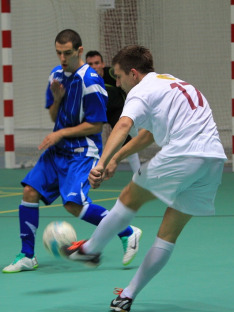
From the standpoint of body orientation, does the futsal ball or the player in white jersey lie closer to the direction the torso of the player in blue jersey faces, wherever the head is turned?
the futsal ball

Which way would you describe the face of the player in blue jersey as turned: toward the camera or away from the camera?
toward the camera

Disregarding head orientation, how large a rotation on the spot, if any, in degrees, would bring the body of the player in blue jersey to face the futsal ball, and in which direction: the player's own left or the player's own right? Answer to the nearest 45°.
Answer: approximately 45° to the player's own left

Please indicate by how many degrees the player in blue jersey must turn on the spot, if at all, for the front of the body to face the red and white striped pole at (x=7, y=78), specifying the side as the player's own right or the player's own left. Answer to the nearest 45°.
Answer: approximately 135° to the player's own right

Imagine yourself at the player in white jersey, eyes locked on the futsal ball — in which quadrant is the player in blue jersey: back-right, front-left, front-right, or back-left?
front-right

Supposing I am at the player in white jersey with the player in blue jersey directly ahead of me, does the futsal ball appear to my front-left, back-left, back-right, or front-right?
front-left

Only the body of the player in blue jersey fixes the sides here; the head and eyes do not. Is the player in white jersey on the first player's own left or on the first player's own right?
on the first player's own left

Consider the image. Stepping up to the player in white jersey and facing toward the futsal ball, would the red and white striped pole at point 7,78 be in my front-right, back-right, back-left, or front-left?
front-right

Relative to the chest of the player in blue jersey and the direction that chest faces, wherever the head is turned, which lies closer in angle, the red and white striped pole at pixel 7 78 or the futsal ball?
the futsal ball
